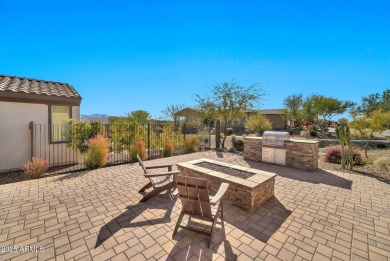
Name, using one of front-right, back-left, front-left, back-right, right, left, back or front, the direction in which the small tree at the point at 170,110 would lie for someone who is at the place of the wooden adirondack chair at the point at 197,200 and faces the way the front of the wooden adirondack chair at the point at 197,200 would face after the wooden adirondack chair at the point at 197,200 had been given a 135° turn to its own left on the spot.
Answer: right

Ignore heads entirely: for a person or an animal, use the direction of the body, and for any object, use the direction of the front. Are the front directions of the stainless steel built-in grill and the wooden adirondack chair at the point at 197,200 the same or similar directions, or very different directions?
very different directions

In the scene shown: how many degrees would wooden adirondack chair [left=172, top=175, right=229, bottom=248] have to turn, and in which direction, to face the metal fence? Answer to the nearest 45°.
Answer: approximately 90° to its left

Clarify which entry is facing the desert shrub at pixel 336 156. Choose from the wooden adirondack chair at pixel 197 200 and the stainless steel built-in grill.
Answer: the wooden adirondack chair

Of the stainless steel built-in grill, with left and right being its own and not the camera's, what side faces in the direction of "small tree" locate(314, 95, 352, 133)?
back

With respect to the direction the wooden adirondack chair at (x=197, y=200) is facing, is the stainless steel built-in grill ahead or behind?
ahead

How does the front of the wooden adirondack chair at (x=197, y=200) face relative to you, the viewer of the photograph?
facing away from the viewer and to the right of the viewer

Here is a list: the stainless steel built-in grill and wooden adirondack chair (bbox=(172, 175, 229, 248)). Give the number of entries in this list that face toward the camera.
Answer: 1

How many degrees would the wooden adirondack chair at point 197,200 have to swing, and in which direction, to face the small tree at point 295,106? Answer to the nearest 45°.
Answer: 0° — it already faces it

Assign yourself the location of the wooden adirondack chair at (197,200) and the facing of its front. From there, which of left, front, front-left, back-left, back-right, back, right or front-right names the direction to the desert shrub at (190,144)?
front-left

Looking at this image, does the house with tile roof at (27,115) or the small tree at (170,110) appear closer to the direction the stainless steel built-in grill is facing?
the house with tile roof

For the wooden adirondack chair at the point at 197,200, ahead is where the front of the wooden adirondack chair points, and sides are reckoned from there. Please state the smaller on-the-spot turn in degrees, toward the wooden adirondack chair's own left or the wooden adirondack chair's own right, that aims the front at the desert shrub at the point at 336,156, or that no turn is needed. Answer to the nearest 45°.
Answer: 0° — it already faces it

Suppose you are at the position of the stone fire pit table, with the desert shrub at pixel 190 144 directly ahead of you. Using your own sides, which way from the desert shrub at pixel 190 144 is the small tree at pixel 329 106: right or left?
right

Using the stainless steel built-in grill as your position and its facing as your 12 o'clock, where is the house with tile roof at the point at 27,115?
The house with tile roof is roughly at 2 o'clock from the stainless steel built-in grill.
